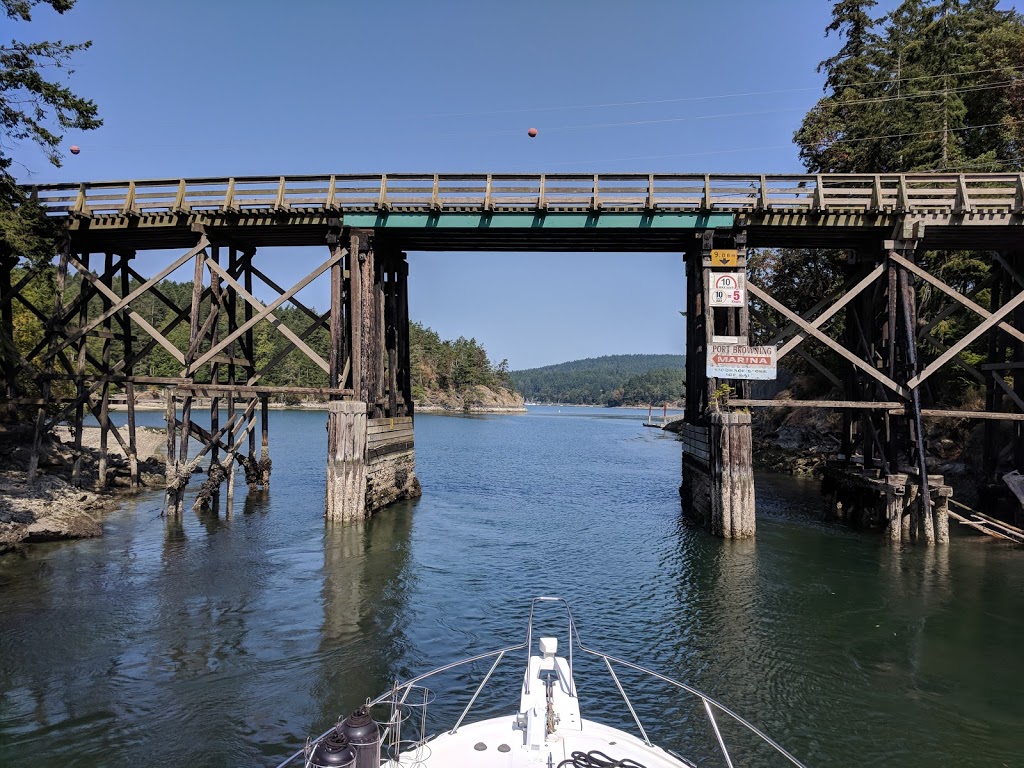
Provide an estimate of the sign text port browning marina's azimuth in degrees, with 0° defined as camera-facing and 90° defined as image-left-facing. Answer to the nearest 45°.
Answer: approximately 0°

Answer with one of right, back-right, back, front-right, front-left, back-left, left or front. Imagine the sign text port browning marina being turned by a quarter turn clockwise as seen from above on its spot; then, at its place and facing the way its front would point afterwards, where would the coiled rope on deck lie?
left
